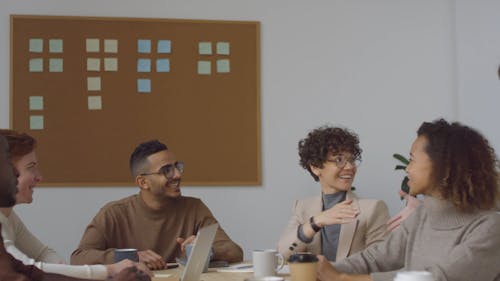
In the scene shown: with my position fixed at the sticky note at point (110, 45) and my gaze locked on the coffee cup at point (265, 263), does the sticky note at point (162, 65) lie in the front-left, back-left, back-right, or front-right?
front-left

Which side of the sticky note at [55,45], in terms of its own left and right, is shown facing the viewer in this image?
front

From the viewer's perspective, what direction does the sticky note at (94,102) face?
toward the camera

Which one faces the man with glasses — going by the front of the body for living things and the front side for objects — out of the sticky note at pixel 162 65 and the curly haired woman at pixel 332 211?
the sticky note

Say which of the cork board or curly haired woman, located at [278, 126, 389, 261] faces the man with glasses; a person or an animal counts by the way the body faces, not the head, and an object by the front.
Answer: the cork board

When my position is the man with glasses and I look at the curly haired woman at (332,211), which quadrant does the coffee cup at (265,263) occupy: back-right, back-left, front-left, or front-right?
front-right

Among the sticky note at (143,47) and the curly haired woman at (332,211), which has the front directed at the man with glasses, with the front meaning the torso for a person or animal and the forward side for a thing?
the sticky note

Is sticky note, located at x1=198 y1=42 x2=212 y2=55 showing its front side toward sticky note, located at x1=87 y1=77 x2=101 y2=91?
no

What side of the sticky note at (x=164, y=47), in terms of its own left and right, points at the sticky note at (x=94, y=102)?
right

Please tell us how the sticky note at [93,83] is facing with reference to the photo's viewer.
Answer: facing the viewer

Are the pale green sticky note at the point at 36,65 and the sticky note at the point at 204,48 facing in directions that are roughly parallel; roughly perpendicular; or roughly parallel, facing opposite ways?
roughly parallel

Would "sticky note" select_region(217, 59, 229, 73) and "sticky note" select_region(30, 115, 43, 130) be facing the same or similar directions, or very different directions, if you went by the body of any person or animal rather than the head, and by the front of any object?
same or similar directions

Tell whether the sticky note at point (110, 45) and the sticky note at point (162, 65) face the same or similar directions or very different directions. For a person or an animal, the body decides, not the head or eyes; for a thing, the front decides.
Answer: same or similar directions

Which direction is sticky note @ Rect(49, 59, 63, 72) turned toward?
toward the camera

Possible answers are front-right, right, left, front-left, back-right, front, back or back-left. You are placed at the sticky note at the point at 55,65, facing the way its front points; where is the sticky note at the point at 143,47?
left

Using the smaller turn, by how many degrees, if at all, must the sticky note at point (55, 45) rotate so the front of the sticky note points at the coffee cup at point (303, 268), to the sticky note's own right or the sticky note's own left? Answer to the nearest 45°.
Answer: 0° — it already faces it

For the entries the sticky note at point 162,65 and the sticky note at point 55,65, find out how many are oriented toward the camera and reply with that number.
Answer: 2

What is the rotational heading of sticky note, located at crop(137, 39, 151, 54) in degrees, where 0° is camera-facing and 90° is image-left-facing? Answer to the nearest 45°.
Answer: approximately 0°
